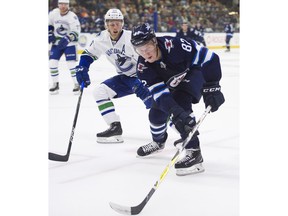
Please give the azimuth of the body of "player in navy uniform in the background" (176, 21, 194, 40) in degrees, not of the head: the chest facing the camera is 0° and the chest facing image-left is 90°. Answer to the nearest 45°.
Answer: approximately 0°

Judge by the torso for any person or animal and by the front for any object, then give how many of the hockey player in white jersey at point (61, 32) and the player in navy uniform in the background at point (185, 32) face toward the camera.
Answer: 2

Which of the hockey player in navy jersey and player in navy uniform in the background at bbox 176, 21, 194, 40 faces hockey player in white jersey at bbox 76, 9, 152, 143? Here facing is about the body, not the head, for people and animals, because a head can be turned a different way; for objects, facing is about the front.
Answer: the player in navy uniform in the background

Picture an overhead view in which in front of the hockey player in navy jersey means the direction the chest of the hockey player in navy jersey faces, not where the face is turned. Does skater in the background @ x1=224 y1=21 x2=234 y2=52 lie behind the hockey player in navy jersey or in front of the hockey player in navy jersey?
behind

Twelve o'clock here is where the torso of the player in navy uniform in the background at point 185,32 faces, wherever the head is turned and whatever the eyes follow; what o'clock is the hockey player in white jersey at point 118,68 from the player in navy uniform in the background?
The hockey player in white jersey is roughly at 12 o'clock from the player in navy uniform in the background.

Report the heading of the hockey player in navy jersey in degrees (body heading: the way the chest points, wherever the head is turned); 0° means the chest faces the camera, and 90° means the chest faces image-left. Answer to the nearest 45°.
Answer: approximately 45°

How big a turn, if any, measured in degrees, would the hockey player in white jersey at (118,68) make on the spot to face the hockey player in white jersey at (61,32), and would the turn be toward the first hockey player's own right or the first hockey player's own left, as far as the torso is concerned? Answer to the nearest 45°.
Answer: approximately 180°

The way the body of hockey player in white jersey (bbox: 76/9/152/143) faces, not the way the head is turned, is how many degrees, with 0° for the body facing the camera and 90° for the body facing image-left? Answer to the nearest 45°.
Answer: approximately 0°

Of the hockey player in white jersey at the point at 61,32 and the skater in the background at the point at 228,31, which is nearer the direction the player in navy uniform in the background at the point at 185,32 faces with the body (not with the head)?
the hockey player in white jersey

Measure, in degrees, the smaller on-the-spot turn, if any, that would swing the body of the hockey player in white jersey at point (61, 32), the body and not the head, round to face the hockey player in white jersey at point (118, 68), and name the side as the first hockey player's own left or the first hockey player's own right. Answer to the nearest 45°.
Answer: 0° — they already face them

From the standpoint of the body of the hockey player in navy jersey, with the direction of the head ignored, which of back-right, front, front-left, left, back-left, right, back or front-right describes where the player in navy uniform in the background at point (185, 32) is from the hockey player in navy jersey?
back-right

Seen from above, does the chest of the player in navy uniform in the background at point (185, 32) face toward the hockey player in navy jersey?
yes
